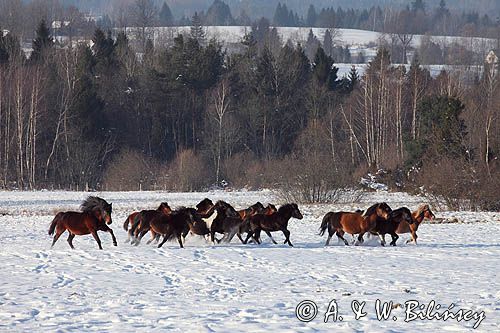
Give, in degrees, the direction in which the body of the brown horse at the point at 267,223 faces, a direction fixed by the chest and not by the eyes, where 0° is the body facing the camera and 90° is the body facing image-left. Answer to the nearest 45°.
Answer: approximately 270°

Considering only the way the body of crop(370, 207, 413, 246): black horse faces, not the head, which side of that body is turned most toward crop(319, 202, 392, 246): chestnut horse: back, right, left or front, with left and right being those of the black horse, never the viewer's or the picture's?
back

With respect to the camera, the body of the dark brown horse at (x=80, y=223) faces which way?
to the viewer's right

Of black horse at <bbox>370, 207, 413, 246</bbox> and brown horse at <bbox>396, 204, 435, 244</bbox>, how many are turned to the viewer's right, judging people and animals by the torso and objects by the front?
2

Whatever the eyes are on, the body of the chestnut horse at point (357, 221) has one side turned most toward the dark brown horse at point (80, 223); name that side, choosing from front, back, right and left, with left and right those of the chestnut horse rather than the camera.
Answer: back

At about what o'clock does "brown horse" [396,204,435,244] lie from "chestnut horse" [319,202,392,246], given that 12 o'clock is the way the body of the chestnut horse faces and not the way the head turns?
The brown horse is roughly at 11 o'clock from the chestnut horse.

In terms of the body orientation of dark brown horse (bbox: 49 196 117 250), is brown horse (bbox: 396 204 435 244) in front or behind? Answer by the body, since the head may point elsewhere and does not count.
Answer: in front

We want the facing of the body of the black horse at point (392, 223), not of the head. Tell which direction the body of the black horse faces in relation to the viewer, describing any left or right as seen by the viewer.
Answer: facing to the right of the viewer

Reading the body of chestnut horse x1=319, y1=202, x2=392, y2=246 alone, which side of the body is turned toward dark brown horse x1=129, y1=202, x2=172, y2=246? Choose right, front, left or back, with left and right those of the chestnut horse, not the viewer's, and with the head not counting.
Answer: back

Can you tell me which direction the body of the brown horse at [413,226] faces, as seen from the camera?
to the viewer's right

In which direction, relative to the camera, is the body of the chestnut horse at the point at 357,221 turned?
to the viewer's right
